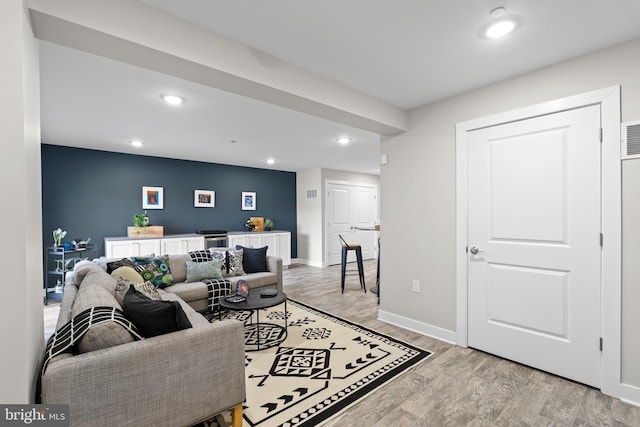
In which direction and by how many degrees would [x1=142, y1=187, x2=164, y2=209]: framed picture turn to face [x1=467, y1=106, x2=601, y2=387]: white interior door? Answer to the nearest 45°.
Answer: approximately 45° to its left

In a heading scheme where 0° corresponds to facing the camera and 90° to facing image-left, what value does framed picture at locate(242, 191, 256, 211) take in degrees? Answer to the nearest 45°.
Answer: approximately 0°

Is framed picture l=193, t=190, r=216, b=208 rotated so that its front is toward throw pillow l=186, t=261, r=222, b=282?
yes

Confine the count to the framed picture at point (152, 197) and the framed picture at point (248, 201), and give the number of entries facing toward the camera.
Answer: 2

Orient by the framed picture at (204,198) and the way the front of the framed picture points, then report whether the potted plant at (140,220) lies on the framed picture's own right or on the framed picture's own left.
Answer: on the framed picture's own right

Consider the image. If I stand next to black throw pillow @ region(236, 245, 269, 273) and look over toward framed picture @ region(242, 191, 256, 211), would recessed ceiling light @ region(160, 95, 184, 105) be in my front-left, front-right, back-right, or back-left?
back-left

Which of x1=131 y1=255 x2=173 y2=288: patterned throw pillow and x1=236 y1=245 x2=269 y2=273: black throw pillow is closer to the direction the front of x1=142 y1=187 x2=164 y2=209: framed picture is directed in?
the patterned throw pillow
